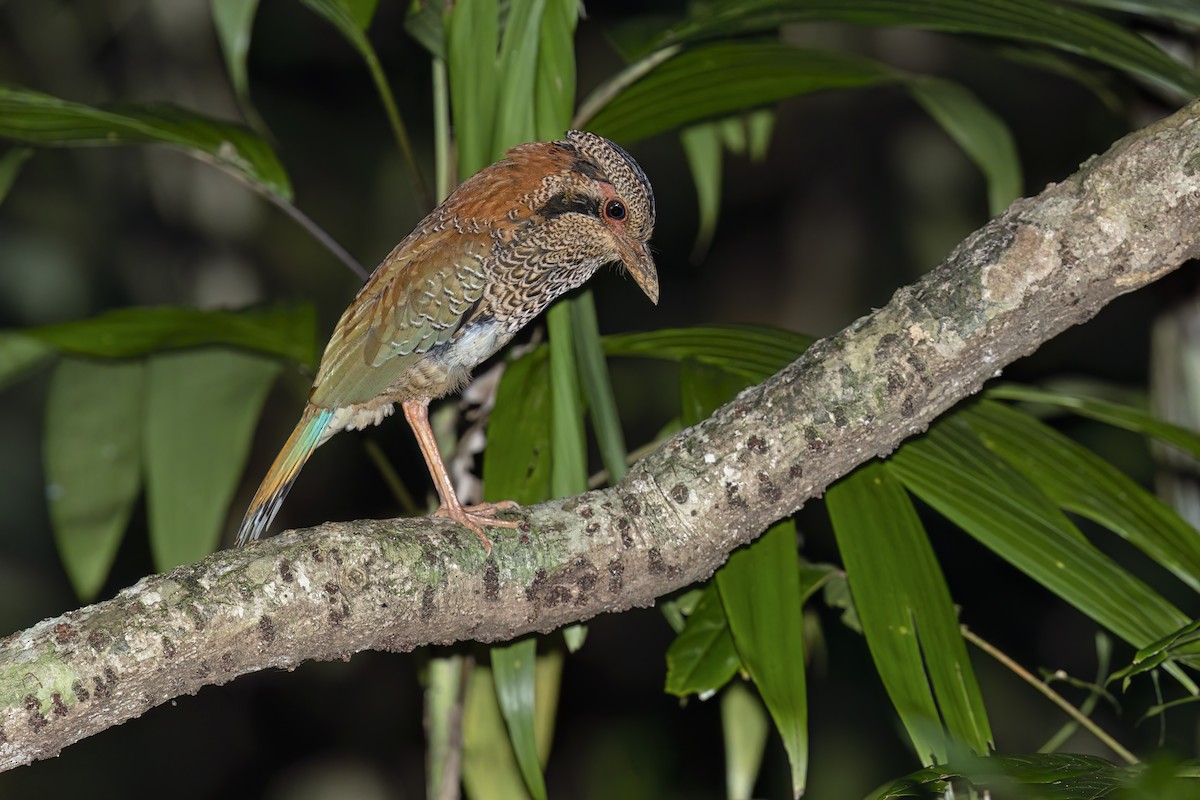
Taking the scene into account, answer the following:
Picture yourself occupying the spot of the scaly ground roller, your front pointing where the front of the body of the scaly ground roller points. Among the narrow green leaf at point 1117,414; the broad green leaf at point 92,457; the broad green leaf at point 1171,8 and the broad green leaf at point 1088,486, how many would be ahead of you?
3

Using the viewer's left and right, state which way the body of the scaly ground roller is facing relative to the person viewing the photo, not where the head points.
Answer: facing to the right of the viewer

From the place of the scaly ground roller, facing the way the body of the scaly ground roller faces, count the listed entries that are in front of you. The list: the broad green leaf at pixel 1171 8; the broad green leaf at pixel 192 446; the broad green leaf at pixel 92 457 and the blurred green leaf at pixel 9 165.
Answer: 1

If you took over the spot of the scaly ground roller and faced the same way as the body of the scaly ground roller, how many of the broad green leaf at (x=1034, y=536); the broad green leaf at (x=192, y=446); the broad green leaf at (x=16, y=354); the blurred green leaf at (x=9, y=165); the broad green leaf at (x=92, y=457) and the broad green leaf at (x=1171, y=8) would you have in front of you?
2

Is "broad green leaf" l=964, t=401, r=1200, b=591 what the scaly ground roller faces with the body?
yes

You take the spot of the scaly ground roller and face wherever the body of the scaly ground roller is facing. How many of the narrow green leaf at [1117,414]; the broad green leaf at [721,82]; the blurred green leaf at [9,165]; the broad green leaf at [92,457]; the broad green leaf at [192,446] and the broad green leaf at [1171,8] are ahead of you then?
3

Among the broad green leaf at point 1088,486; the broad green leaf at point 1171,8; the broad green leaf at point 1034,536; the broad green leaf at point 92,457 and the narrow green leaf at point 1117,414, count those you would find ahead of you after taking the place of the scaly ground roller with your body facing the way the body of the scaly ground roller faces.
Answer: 4

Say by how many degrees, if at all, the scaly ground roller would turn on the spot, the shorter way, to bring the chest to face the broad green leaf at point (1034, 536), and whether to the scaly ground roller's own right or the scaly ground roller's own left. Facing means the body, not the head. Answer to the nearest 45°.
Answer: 0° — it already faces it

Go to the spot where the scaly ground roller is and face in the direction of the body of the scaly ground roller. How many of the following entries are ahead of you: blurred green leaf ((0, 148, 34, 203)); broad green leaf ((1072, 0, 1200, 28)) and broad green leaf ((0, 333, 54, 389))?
1

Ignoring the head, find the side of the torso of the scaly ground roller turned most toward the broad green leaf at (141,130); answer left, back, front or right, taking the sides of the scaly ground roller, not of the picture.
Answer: back

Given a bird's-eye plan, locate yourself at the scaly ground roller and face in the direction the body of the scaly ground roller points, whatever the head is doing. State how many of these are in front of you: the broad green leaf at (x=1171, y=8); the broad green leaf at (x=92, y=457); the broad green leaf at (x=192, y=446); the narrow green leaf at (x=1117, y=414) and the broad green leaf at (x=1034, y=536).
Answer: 3

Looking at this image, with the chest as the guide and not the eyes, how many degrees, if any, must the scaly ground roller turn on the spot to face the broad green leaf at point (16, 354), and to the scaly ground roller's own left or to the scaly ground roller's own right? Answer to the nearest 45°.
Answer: approximately 180°

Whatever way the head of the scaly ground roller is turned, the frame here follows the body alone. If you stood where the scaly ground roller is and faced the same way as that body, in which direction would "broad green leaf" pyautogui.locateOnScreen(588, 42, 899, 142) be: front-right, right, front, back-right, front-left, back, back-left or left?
front

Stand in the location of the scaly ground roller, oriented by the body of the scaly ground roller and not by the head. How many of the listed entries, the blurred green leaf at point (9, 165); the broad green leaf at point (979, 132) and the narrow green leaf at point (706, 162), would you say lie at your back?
1

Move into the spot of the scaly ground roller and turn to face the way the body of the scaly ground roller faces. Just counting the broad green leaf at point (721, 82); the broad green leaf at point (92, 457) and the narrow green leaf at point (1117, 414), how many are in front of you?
2
